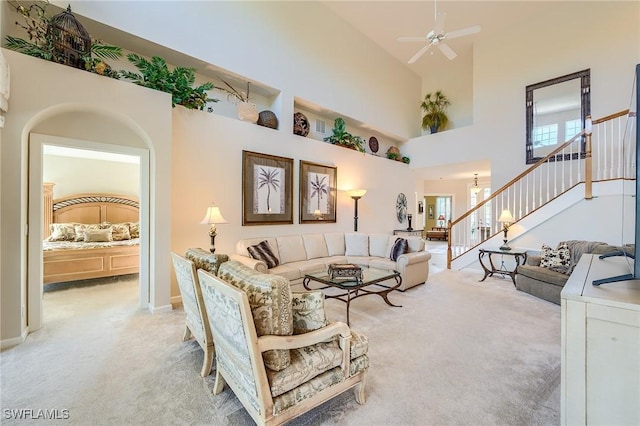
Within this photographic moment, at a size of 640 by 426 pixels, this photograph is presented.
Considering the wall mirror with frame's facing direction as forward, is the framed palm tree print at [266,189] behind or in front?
in front

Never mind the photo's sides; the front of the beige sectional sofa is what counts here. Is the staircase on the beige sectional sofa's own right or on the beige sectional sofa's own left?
on the beige sectional sofa's own left

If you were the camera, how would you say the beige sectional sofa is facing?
facing the viewer

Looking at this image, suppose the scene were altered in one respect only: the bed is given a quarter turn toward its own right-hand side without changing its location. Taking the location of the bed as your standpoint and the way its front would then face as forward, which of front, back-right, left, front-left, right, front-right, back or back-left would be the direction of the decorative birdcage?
left

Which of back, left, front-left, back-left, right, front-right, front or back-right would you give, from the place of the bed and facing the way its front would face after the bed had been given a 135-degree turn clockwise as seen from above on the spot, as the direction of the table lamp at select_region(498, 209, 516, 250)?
back

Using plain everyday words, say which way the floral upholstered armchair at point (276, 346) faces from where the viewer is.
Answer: facing away from the viewer and to the right of the viewer

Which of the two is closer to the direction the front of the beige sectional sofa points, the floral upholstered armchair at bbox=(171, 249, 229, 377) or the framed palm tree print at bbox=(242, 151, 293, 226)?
the floral upholstered armchair

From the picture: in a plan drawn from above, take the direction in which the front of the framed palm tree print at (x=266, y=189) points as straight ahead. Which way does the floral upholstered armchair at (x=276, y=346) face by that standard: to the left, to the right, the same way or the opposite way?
to the left

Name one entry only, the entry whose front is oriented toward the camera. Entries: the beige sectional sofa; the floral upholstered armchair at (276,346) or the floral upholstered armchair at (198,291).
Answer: the beige sectional sofa

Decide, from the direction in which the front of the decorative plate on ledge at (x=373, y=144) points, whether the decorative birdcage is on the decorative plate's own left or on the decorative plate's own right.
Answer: on the decorative plate's own right

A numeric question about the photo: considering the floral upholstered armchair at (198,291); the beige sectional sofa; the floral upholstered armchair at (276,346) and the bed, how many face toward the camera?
2

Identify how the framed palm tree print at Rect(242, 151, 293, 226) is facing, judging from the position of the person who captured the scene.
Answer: facing the viewer and to the right of the viewer
